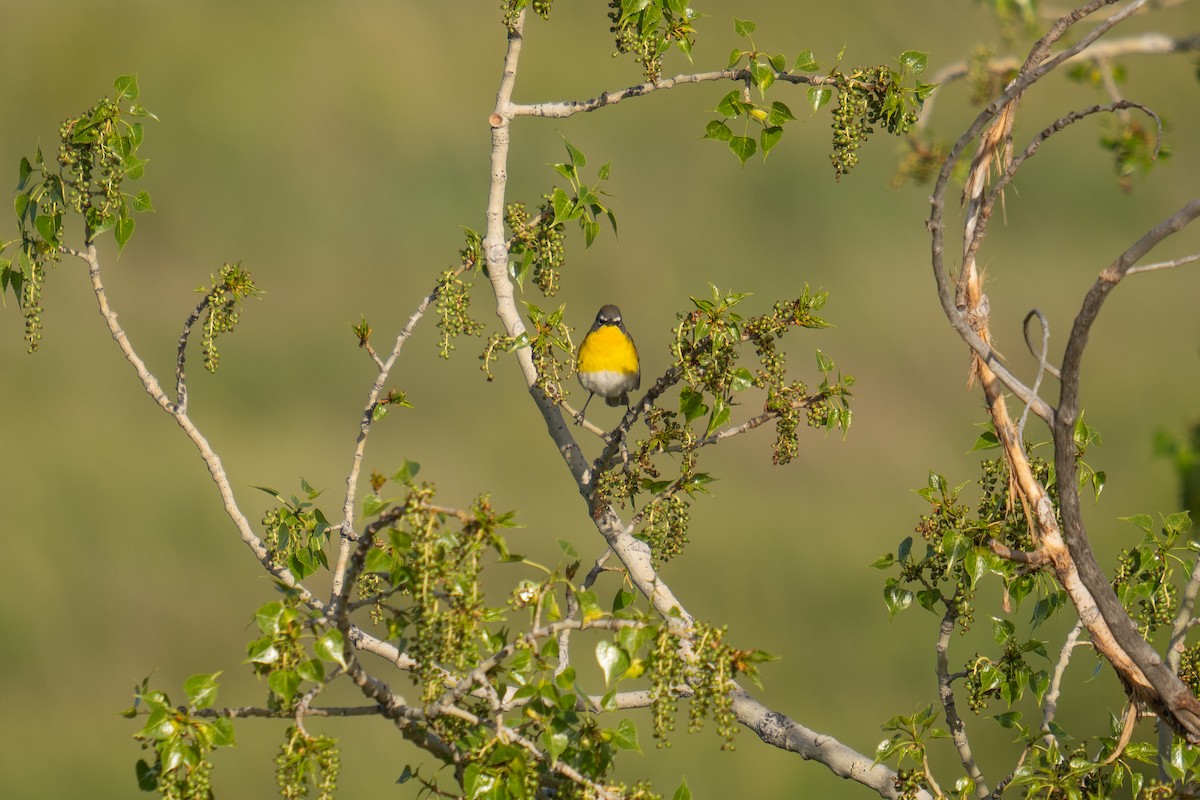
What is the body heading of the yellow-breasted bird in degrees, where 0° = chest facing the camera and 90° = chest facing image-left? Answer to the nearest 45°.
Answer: approximately 0°
